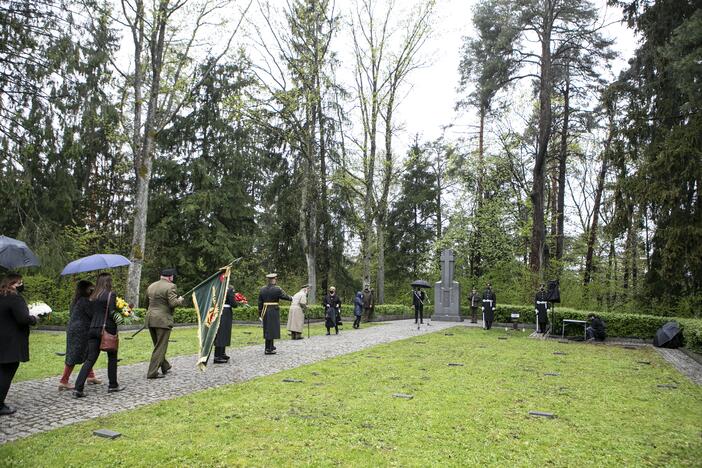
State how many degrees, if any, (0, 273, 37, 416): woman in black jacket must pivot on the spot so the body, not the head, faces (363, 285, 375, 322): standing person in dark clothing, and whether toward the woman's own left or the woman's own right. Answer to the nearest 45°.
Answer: approximately 45° to the woman's own left

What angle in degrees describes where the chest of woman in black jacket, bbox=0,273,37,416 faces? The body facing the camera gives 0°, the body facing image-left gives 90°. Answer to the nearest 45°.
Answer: approximately 270°

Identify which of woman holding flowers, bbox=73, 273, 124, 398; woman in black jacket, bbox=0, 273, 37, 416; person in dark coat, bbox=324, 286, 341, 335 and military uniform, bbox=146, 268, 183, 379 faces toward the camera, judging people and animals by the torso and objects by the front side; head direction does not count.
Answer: the person in dark coat

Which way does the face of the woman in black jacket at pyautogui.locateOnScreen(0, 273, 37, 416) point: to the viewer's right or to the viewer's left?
to the viewer's right

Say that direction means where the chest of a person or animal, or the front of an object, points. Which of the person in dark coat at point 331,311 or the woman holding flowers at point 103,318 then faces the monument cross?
the woman holding flowers

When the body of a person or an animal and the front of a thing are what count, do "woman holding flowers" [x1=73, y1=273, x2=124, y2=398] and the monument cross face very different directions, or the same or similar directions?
very different directions

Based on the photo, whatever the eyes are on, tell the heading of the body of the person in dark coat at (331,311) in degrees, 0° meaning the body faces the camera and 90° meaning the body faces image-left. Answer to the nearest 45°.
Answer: approximately 0°
